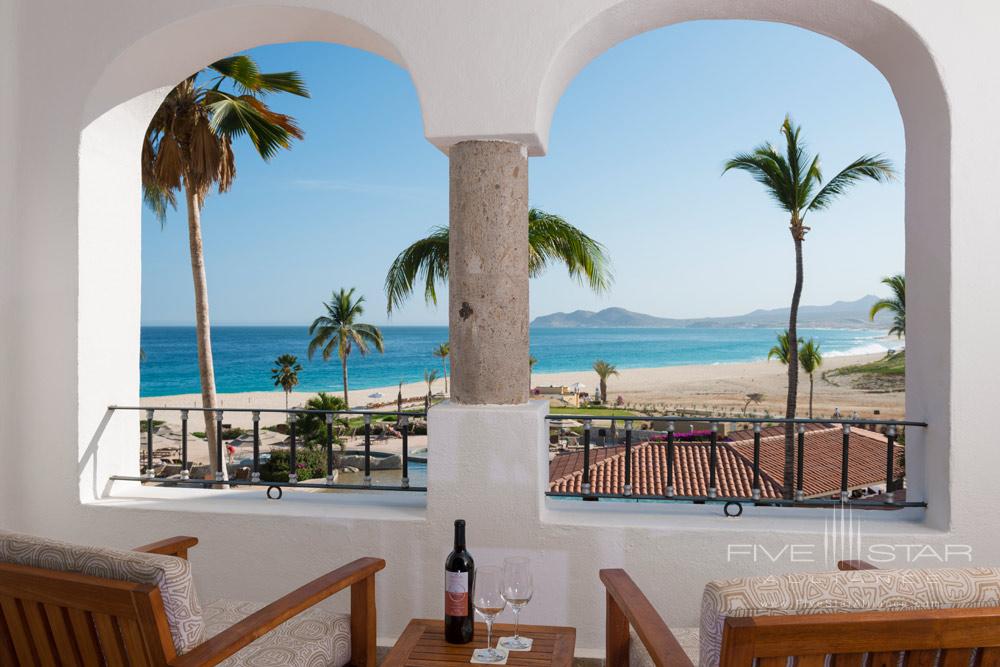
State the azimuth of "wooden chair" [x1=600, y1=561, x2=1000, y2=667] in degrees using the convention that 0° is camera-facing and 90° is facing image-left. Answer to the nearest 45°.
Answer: approximately 135°

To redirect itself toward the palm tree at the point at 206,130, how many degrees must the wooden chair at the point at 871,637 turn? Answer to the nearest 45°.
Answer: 0° — it already faces it

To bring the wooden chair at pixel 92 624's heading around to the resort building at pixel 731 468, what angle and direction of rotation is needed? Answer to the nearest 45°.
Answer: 0° — it already faces it

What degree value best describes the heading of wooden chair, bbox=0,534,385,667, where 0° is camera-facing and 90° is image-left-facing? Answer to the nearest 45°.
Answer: approximately 225°

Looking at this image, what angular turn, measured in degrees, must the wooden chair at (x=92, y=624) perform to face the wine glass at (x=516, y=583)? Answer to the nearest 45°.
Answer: approximately 45° to its right

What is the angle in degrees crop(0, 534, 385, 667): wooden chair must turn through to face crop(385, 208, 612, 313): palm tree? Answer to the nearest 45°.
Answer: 0° — it already faces it

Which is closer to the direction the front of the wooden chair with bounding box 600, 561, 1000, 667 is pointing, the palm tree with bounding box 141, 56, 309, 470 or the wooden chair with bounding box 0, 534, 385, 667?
the palm tree

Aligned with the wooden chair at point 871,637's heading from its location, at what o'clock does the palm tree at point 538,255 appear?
The palm tree is roughly at 1 o'clock from the wooden chair.
